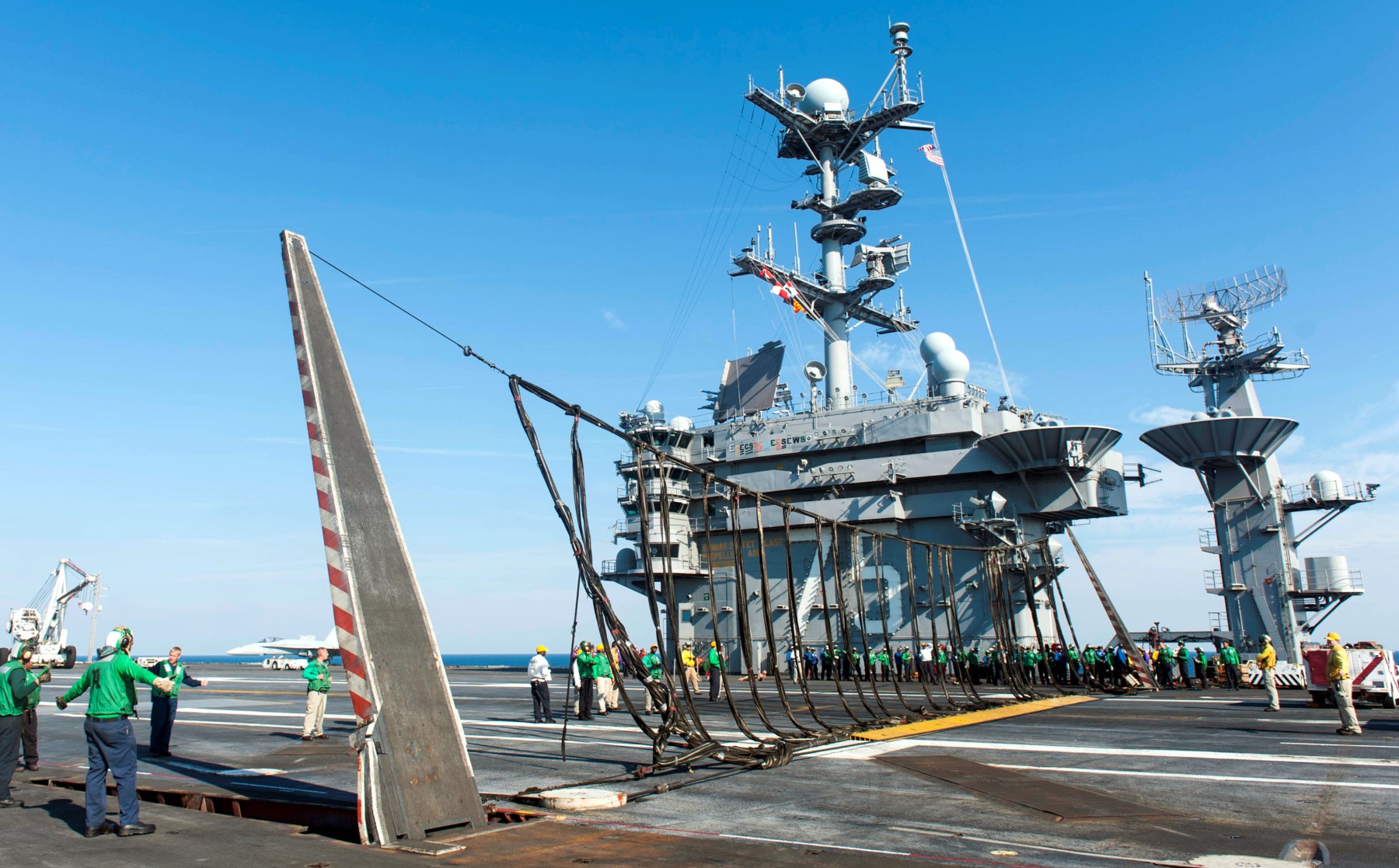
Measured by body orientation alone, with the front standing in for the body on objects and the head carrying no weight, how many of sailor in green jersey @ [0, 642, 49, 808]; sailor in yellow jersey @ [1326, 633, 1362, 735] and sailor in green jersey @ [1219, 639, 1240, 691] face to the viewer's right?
1

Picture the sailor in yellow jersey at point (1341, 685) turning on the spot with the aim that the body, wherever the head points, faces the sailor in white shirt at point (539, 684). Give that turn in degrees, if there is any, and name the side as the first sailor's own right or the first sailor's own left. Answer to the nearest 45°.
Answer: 0° — they already face them

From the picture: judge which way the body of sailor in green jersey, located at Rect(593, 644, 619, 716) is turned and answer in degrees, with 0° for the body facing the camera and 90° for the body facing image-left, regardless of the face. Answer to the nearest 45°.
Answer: approximately 315°

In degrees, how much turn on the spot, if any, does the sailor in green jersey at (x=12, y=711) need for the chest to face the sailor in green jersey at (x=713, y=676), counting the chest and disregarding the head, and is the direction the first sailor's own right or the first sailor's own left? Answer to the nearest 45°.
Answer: approximately 45° to the first sailor's own left

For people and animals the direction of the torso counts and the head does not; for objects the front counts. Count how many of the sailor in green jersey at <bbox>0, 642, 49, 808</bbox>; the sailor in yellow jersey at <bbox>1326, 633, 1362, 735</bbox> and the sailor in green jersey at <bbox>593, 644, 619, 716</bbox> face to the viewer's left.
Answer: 1

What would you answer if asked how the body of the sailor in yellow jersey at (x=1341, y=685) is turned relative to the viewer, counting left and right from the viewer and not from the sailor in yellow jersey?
facing to the left of the viewer

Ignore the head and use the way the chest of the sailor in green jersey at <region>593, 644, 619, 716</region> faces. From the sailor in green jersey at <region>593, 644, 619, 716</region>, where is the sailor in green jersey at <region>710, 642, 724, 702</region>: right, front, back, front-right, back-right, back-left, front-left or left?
left

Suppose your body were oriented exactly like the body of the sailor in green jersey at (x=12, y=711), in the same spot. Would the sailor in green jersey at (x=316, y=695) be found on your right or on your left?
on your left

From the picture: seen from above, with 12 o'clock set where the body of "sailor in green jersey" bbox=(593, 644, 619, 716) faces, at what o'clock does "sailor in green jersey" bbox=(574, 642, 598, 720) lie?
"sailor in green jersey" bbox=(574, 642, 598, 720) is roughly at 2 o'clock from "sailor in green jersey" bbox=(593, 644, 619, 716).

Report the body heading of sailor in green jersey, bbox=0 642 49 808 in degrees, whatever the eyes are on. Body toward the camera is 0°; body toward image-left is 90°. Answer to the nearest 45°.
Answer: approximately 270°
